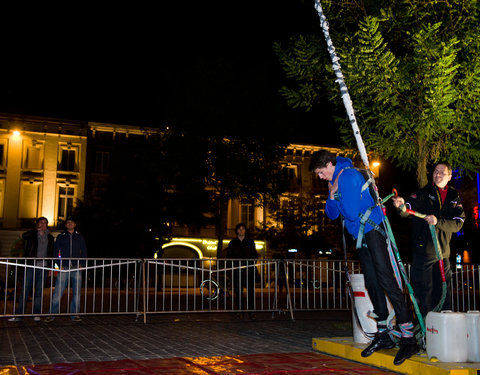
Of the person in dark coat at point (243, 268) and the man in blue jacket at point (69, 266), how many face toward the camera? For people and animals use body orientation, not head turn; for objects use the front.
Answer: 2

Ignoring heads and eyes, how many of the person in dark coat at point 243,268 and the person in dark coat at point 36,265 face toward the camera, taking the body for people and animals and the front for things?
2

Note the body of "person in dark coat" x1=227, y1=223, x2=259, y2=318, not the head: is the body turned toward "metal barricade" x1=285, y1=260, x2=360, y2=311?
no

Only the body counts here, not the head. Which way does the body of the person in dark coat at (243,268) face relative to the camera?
toward the camera

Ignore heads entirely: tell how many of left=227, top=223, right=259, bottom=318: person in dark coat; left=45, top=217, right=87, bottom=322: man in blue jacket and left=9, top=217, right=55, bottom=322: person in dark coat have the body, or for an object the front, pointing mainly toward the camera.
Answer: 3

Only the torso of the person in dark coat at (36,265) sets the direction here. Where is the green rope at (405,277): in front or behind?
in front

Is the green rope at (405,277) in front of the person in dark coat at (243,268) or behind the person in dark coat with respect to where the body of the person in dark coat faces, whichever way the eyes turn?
in front

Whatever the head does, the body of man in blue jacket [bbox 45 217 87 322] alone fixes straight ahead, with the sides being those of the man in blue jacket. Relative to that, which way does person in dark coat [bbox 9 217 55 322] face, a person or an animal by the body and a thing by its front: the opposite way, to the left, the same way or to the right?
the same way

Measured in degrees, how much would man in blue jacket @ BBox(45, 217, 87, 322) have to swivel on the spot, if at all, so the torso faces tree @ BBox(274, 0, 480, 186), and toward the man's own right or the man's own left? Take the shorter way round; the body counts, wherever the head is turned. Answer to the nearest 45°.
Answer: approximately 45° to the man's own left

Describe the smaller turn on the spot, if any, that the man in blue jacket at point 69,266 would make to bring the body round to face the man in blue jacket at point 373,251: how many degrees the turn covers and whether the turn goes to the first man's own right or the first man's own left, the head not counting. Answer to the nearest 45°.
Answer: approximately 45° to the first man's own left

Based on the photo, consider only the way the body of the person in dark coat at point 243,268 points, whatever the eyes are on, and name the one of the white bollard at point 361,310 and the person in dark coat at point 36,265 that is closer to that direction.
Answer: the white bollard

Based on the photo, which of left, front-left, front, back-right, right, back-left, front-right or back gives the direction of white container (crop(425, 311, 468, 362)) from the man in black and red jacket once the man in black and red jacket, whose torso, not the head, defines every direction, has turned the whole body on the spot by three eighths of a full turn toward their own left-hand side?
right

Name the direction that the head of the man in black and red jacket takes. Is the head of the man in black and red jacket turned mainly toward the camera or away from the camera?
toward the camera

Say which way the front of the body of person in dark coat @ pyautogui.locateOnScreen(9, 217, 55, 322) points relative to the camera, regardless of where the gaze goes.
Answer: toward the camera
